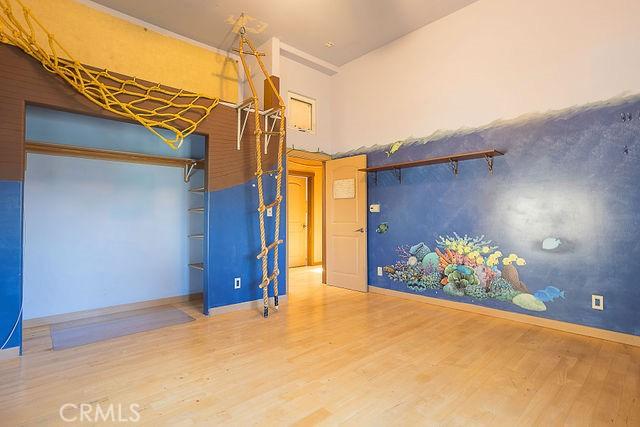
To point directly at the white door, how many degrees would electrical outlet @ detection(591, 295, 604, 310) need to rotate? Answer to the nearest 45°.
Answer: approximately 90° to its right

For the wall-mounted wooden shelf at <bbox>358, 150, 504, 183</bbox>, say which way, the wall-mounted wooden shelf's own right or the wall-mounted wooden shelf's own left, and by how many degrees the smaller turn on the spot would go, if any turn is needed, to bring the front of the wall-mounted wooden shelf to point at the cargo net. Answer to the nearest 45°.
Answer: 0° — it already faces it

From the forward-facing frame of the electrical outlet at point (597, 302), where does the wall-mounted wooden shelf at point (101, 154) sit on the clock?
The wall-mounted wooden shelf is roughly at 2 o'clock from the electrical outlet.

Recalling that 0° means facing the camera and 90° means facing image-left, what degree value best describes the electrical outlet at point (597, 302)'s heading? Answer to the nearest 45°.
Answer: approximately 0°

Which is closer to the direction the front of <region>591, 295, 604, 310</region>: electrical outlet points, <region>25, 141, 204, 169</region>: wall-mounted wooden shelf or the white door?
the wall-mounted wooden shelf

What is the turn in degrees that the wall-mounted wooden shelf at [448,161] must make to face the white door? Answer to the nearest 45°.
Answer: approximately 90° to its right

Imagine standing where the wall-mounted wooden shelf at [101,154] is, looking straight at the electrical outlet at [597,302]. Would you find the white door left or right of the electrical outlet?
left
